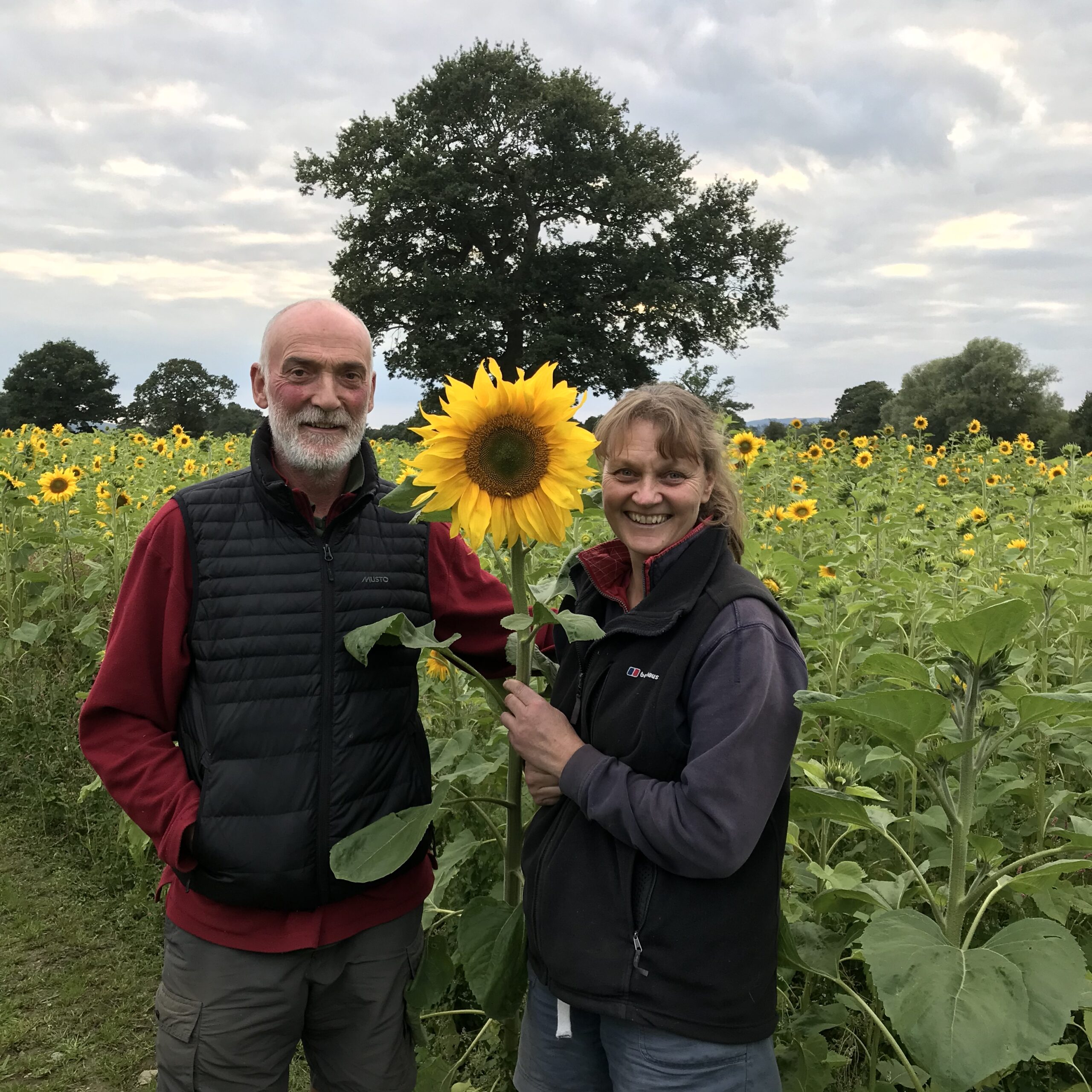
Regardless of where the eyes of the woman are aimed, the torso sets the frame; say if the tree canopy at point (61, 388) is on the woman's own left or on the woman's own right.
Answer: on the woman's own right

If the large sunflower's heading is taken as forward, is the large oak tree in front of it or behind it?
behind

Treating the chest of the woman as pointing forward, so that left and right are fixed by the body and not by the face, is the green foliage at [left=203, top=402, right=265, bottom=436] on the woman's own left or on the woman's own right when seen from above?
on the woman's own right

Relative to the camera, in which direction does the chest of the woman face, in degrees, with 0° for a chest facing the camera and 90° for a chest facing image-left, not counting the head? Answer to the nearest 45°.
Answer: approximately 45°

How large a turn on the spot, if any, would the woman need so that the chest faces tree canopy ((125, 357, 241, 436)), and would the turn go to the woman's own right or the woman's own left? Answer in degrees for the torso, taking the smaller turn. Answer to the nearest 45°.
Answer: approximately 90° to the woman's own right

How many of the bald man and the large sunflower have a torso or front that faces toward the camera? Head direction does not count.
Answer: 2

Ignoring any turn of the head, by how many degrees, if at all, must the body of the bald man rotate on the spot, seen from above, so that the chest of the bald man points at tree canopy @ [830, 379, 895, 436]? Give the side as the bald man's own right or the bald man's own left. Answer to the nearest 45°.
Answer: approximately 135° to the bald man's own left

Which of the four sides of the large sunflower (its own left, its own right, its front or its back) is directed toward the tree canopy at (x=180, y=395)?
back

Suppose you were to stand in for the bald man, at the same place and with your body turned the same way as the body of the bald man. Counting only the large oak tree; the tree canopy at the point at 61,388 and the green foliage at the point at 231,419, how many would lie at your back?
3

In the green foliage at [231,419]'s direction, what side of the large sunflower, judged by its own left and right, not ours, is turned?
back
